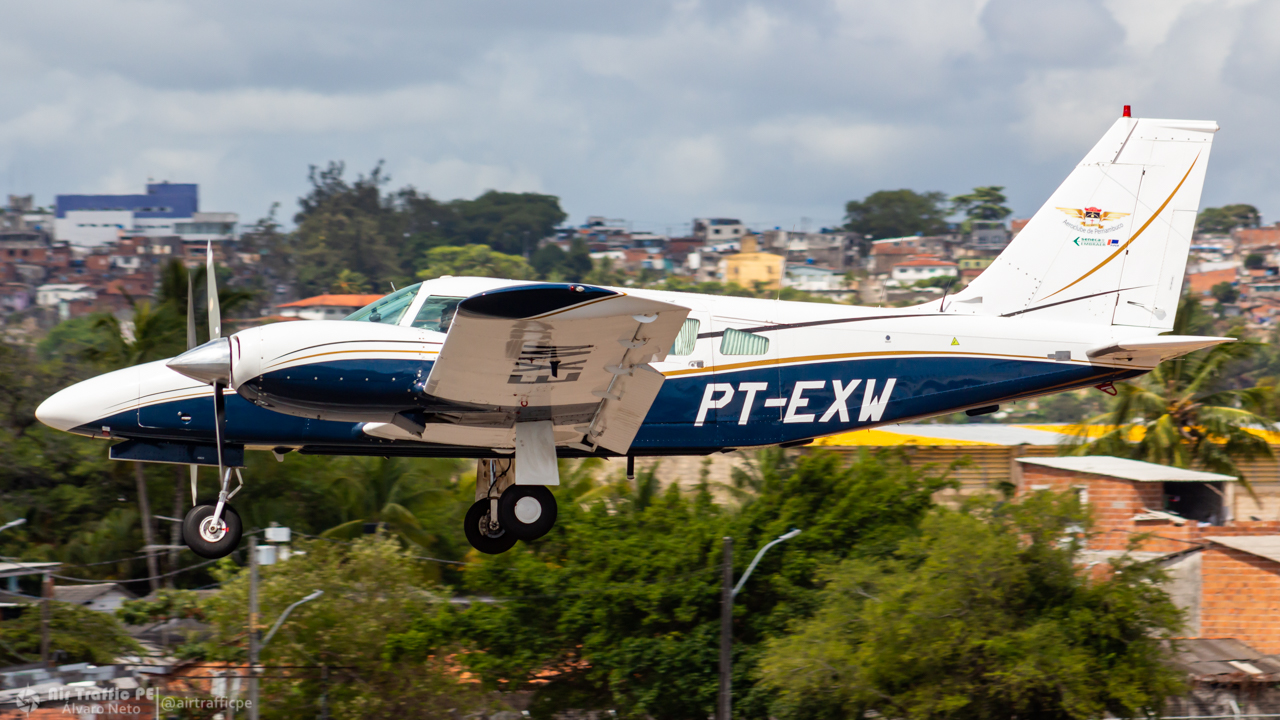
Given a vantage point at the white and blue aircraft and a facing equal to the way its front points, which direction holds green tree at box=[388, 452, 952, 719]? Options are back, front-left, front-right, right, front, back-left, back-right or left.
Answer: right

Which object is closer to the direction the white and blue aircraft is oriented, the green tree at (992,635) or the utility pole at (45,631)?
the utility pole

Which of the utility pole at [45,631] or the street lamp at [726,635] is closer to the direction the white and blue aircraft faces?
the utility pole

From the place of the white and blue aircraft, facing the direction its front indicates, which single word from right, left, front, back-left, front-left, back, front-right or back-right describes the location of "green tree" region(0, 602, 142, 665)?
front-right

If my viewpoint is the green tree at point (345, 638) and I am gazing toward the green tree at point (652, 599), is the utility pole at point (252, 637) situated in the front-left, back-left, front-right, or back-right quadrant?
back-right

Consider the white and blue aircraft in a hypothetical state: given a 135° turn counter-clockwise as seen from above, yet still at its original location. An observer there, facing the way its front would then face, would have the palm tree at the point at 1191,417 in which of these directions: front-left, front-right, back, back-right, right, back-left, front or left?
left

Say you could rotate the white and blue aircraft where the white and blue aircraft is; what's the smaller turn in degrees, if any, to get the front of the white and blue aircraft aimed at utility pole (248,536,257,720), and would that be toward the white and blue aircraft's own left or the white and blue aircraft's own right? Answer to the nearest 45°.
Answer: approximately 45° to the white and blue aircraft's own right

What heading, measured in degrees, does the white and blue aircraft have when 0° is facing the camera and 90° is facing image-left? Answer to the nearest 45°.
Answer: approximately 90°

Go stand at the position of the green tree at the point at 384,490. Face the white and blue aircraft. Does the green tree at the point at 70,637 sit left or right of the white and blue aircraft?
right

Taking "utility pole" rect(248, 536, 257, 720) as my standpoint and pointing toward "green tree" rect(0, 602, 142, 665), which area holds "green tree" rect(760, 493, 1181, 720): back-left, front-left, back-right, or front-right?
back-right

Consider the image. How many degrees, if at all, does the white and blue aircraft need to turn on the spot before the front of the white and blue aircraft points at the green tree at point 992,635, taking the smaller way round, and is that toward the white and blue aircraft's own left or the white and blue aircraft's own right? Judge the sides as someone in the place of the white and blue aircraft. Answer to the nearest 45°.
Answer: approximately 135° to the white and blue aircraft's own right
